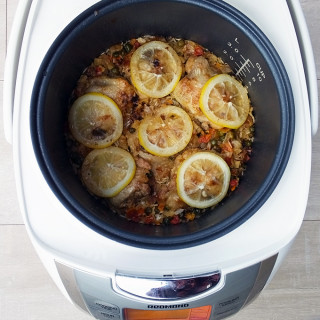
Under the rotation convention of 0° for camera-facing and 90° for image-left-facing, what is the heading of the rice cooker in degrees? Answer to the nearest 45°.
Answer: approximately 0°
